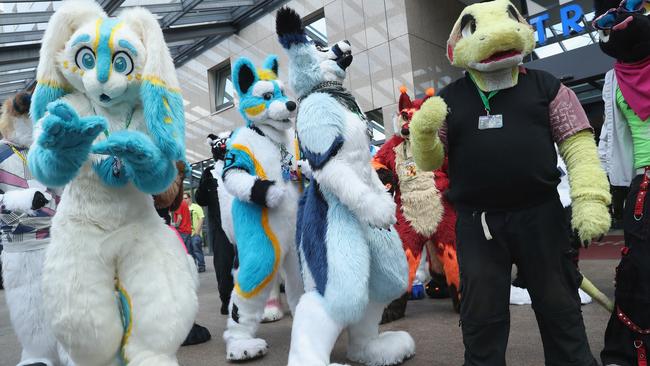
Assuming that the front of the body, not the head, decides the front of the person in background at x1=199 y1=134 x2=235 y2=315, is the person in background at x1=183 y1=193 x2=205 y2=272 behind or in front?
behind

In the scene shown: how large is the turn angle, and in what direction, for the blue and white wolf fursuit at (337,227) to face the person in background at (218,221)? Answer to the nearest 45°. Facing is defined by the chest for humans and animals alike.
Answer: approximately 135° to its left

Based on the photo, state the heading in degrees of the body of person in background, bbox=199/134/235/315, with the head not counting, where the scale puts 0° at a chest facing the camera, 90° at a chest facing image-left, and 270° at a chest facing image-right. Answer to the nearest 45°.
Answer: approximately 315°

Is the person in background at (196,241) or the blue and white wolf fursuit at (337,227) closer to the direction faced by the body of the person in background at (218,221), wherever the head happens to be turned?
the blue and white wolf fursuit

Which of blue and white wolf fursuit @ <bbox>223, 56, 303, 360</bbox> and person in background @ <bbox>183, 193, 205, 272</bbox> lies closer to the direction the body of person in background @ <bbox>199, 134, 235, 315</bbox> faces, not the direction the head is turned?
the blue and white wolf fursuit

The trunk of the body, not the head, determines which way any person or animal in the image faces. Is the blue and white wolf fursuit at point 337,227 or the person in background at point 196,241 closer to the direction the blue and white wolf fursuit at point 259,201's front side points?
the blue and white wolf fursuit

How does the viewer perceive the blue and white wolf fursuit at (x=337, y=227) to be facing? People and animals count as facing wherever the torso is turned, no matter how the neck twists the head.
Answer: facing to the right of the viewer
